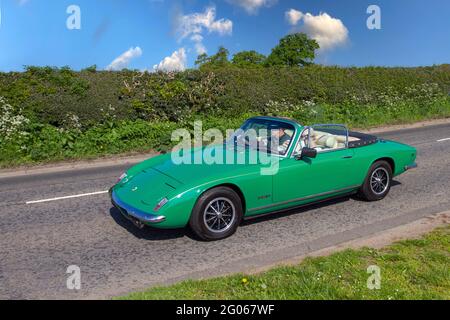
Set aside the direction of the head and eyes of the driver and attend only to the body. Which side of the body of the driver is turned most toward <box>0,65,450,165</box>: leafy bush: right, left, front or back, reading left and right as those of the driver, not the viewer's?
right

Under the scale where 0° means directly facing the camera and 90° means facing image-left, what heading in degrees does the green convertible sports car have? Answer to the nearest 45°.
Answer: approximately 45°

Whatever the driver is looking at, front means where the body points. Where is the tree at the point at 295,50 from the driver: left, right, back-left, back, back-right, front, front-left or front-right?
back-right

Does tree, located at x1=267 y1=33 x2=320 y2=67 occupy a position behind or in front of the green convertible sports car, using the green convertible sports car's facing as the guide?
behind

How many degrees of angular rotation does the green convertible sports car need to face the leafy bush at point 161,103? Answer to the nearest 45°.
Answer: approximately 135° to its right
